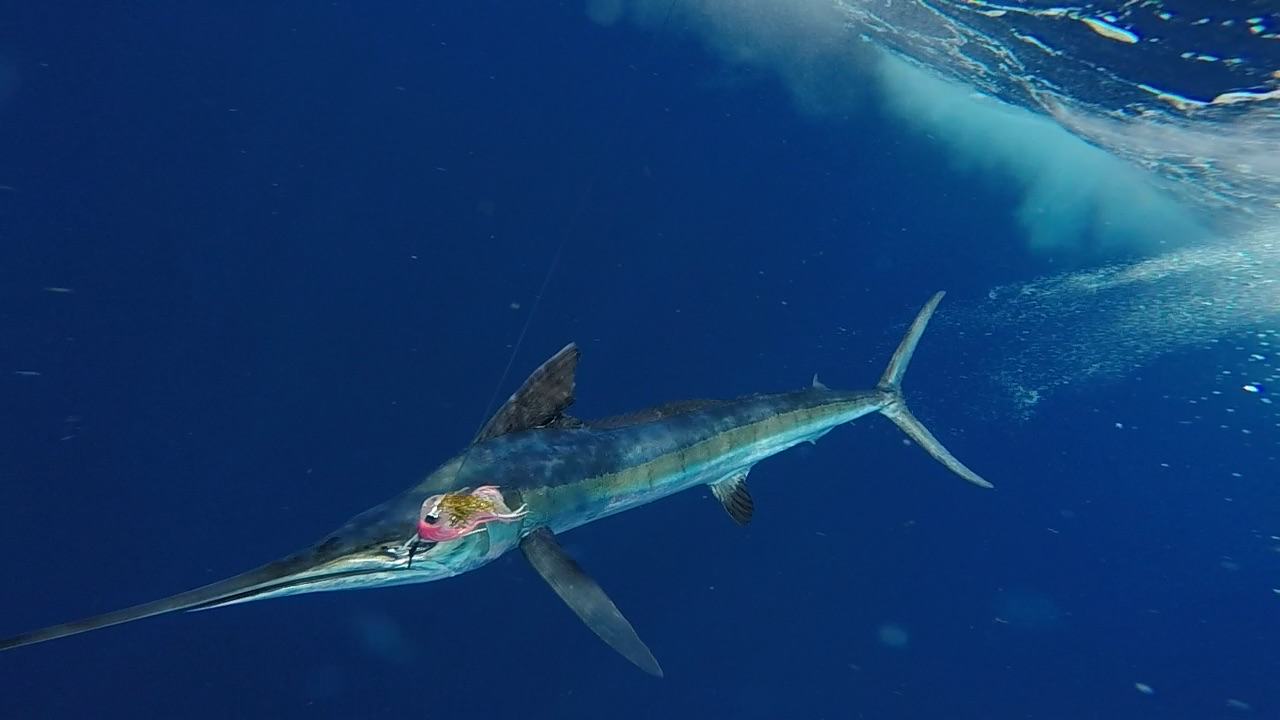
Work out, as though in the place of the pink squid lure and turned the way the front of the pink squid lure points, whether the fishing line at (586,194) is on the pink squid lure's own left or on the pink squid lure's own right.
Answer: on the pink squid lure's own right

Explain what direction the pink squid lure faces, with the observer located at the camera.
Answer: facing to the left of the viewer
